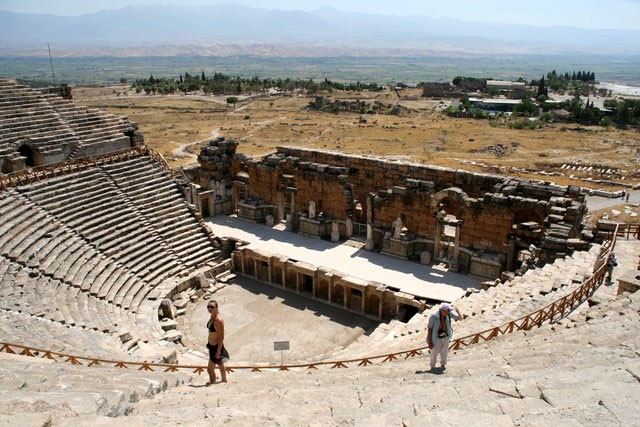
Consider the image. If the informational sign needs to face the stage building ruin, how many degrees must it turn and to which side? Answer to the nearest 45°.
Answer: approximately 135° to its left

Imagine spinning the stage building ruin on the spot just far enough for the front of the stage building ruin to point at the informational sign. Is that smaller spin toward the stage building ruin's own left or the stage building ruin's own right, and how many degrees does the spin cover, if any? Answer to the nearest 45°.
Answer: approximately 45° to the stage building ruin's own left

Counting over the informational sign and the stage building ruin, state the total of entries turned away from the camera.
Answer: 0

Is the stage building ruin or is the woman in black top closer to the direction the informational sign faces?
the woman in black top

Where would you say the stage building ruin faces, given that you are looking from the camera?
facing the viewer and to the left of the viewer

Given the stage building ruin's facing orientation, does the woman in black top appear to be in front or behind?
in front

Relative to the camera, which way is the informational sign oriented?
toward the camera
